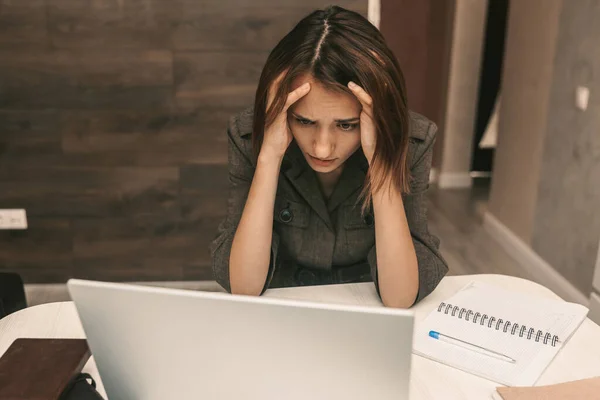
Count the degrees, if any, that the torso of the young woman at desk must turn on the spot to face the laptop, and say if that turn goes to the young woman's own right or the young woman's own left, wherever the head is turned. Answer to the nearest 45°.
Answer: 0° — they already face it

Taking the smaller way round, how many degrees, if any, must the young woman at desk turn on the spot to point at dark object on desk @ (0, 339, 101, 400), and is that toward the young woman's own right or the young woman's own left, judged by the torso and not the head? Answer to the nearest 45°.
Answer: approximately 45° to the young woman's own right

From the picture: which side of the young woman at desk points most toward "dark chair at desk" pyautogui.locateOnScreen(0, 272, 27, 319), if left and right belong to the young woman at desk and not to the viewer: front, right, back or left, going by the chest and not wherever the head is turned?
right

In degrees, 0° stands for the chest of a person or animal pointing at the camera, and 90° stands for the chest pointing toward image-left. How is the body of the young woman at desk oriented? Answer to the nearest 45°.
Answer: approximately 0°

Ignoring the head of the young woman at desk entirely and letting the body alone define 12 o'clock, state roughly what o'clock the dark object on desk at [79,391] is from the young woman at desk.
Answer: The dark object on desk is roughly at 1 o'clock from the young woman at desk.
